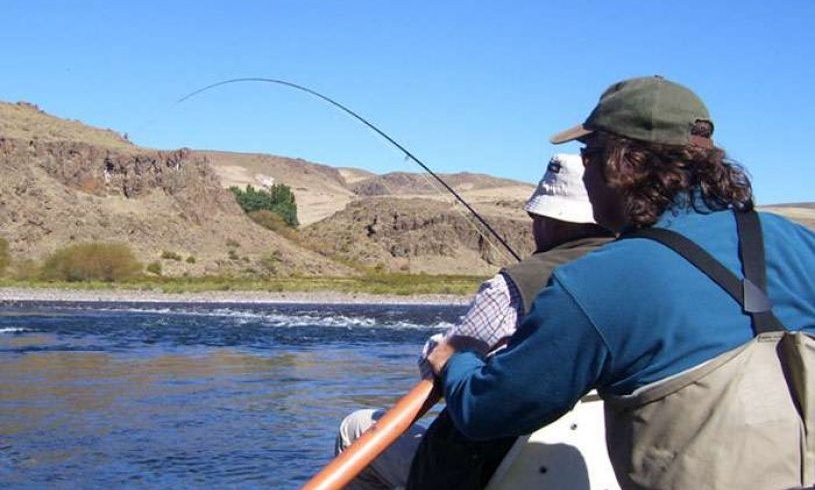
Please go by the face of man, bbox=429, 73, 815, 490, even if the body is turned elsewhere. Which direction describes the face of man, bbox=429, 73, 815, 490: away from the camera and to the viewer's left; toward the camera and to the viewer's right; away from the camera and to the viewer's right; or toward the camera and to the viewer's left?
away from the camera and to the viewer's left

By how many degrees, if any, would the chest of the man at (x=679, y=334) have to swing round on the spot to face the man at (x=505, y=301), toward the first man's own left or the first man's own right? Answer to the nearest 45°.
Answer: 0° — they already face them

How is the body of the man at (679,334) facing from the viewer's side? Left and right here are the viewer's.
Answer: facing away from the viewer and to the left of the viewer
